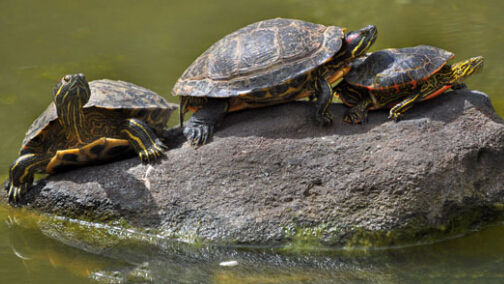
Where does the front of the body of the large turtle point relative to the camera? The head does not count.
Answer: to the viewer's right

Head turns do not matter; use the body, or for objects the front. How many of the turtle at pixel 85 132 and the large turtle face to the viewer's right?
1
